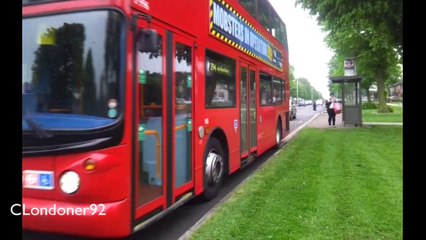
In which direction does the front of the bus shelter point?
to the viewer's left

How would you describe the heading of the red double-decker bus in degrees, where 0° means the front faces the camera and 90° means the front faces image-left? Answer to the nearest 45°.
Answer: approximately 45°

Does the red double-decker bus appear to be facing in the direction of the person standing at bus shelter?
no

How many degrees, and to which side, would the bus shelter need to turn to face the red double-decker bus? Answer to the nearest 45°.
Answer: approximately 90° to its left

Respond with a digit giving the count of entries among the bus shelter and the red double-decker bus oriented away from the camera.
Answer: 0
